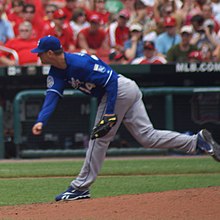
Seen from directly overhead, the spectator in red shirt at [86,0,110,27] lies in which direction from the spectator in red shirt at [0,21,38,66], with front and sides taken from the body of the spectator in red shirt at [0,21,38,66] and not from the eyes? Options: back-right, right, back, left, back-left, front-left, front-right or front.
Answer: back-left

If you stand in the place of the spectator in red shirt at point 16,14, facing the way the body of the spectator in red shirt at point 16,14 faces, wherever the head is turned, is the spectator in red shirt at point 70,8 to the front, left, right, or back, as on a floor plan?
left

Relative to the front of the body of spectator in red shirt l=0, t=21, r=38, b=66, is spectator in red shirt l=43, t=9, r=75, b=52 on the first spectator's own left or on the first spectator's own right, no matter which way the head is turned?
on the first spectator's own left

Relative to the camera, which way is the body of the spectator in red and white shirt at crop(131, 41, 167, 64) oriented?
toward the camera

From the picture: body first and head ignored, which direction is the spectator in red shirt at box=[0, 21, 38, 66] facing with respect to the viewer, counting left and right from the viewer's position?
facing the viewer

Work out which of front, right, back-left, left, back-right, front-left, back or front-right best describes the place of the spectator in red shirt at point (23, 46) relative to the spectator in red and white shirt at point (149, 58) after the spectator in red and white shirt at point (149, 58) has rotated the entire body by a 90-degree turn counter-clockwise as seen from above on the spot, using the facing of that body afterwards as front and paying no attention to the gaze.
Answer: back

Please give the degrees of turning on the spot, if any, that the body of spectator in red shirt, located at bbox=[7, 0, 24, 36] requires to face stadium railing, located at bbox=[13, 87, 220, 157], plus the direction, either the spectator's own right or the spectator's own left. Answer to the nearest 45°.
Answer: approximately 45° to the spectator's own left

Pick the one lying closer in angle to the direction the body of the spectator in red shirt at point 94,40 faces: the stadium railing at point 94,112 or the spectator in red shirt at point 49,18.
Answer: the stadium railing

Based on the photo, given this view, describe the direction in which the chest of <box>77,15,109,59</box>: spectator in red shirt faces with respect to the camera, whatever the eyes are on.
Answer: toward the camera
